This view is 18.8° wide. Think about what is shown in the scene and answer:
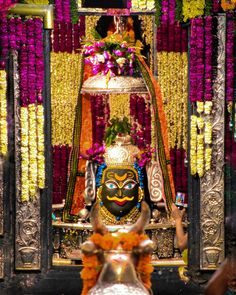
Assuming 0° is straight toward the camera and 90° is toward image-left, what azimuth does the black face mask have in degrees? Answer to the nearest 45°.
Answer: approximately 0°

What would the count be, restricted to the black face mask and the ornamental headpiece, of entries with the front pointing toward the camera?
2
